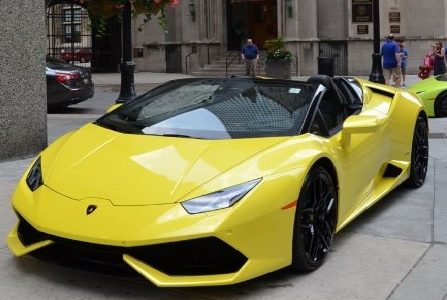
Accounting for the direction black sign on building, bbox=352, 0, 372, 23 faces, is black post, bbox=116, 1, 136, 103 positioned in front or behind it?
in front

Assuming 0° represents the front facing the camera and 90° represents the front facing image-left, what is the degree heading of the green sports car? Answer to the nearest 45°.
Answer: approximately 90°

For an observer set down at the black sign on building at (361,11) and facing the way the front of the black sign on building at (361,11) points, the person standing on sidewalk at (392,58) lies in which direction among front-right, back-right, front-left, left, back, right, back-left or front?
front

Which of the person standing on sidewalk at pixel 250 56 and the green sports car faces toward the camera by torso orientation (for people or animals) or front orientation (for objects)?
the person standing on sidewalk

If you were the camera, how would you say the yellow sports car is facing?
facing the viewer and to the left of the viewer

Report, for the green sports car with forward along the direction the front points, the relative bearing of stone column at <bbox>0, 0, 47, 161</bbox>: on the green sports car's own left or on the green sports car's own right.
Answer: on the green sports car's own left

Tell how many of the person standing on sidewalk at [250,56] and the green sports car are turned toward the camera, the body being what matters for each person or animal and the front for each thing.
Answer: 1

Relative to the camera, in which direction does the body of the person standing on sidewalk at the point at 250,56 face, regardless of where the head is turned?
toward the camera

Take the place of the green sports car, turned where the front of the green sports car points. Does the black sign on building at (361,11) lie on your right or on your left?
on your right

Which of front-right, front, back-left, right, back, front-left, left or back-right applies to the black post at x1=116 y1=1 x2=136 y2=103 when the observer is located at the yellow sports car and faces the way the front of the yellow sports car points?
back-right

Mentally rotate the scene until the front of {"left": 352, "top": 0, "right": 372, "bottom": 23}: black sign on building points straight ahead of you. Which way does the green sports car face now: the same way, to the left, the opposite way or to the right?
to the right

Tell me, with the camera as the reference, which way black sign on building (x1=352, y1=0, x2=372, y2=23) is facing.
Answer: facing the viewer

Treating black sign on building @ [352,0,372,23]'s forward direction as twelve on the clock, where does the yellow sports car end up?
The yellow sports car is roughly at 12 o'clock from the black sign on building.

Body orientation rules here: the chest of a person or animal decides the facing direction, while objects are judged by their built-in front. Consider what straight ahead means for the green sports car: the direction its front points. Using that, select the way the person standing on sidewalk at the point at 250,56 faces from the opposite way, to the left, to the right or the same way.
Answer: to the left
